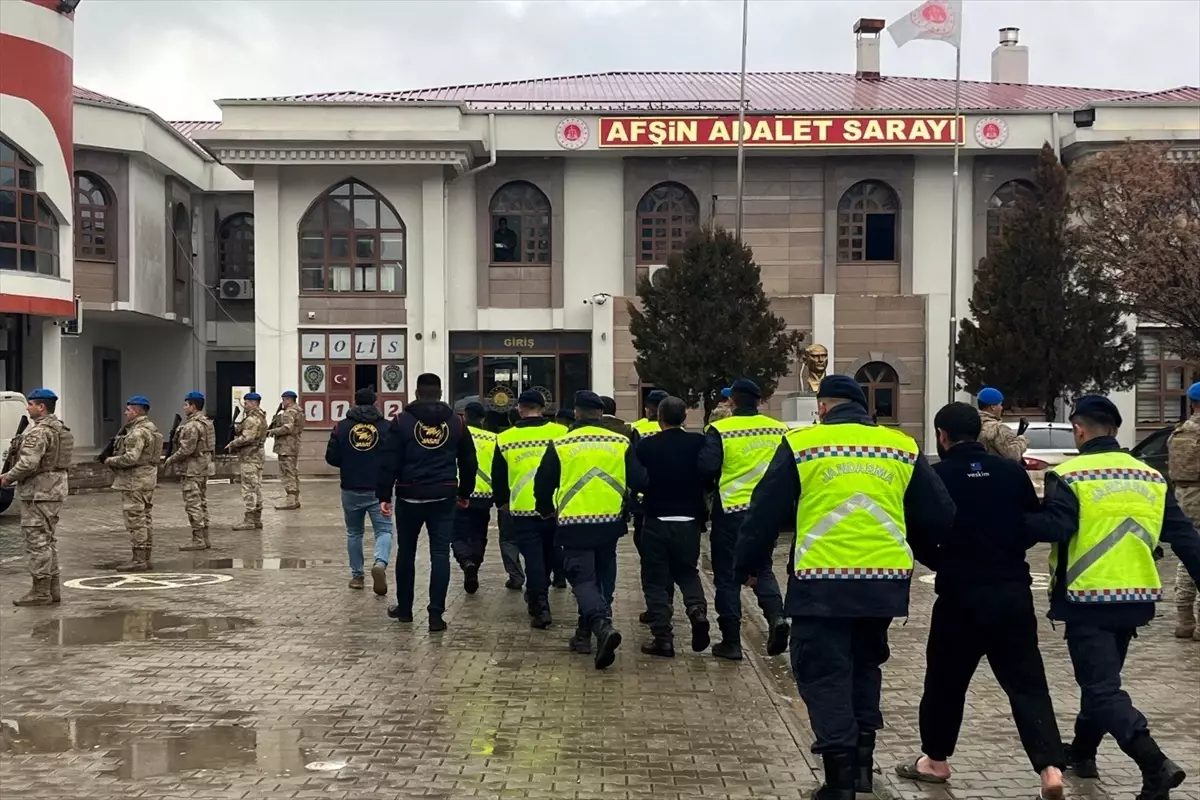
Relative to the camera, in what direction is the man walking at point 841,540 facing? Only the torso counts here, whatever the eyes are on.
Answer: away from the camera

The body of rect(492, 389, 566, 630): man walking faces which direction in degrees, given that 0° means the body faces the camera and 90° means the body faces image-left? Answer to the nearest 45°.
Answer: approximately 180°

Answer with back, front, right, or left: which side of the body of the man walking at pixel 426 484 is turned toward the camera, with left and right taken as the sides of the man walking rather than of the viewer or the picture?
back

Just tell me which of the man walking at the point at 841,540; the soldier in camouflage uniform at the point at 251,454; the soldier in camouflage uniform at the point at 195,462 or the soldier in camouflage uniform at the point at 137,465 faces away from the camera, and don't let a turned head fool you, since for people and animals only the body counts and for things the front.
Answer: the man walking

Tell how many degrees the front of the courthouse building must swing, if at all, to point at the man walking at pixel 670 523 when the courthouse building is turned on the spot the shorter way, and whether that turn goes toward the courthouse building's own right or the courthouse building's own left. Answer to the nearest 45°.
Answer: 0° — it already faces them

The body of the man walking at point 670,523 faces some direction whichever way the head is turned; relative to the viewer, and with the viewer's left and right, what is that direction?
facing away from the viewer

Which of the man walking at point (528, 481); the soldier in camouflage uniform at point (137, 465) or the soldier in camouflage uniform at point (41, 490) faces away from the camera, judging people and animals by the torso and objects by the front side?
the man walking

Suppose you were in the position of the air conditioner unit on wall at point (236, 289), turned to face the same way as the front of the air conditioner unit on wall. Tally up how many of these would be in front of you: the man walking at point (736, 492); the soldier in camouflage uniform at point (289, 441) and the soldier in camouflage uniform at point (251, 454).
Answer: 3

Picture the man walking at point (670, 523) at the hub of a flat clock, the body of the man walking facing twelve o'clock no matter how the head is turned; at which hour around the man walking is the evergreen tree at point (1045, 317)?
The evergreen tree is roughly at 1 o'clock from the man walking.

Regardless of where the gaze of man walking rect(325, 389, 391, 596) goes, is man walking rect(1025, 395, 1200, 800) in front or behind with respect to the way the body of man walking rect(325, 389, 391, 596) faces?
behind
